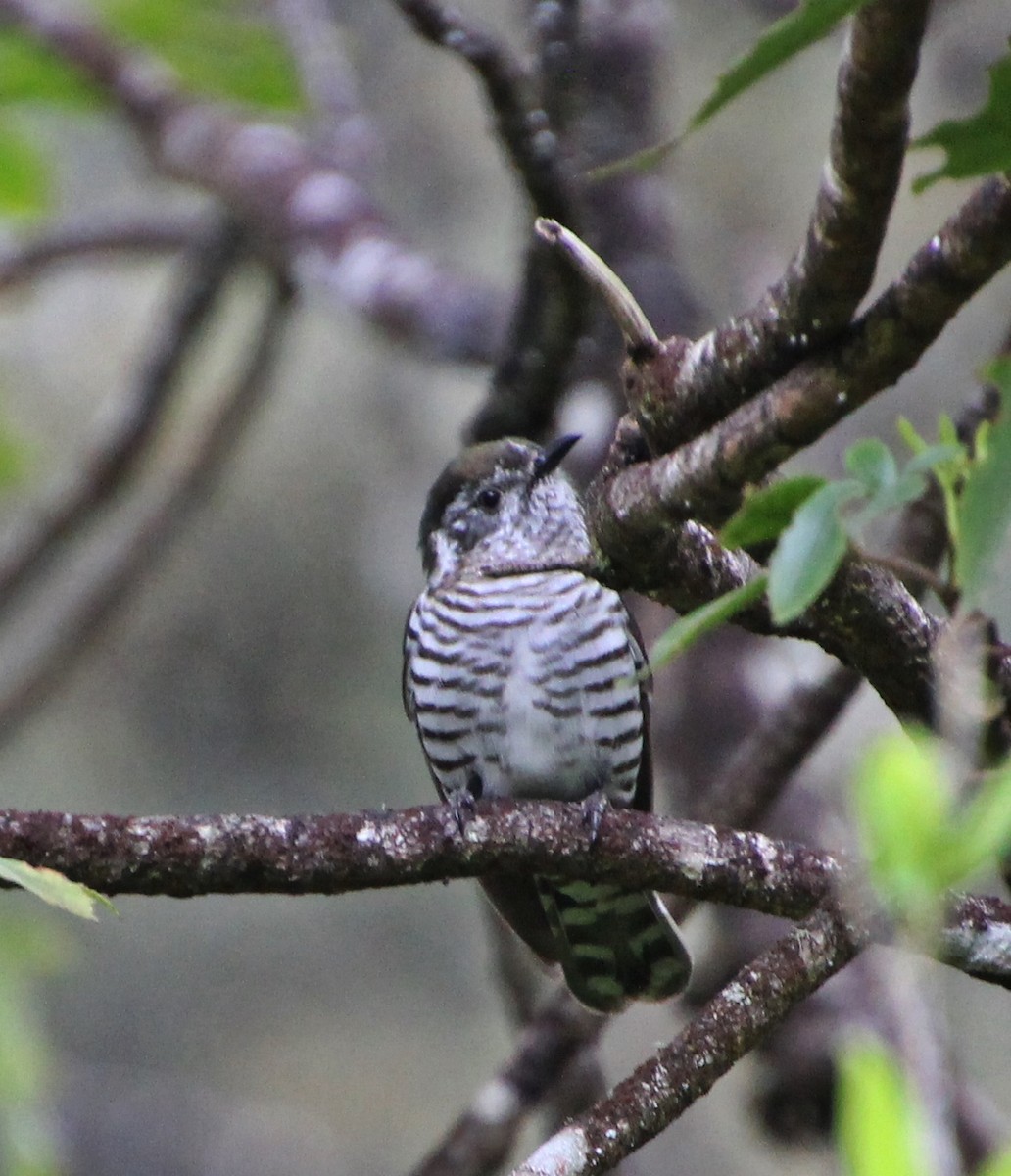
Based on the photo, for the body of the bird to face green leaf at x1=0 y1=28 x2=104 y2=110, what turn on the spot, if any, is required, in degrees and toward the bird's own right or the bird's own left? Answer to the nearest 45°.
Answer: approximately 135° to the bird's own right

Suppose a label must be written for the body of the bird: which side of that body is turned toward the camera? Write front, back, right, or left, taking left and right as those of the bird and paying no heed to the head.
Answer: front

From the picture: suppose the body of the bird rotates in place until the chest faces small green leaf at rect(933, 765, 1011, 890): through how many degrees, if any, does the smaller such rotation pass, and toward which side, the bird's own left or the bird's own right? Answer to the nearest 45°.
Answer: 0° — it already faces it
